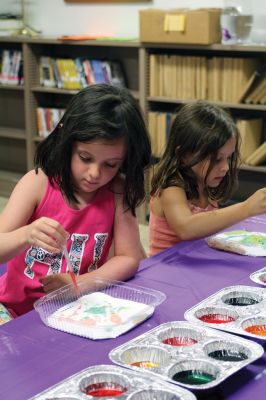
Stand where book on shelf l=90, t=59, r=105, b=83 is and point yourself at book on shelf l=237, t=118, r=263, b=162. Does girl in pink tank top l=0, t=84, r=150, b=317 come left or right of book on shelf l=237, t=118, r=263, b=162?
right

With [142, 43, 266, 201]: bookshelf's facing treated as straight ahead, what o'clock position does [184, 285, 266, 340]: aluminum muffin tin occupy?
The aluminum muffin tin is roughly at 12 o'clock from the bookshelf.

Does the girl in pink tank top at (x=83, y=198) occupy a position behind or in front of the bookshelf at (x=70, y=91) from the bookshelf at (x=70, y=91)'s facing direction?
in front

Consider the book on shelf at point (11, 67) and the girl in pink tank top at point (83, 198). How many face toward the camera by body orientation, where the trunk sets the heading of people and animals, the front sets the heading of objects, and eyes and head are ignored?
2

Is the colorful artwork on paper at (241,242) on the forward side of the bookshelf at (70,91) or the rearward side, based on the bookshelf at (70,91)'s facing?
on the forward side

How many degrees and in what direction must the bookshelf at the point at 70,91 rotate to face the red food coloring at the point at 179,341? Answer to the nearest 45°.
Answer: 0° — it already faces it
